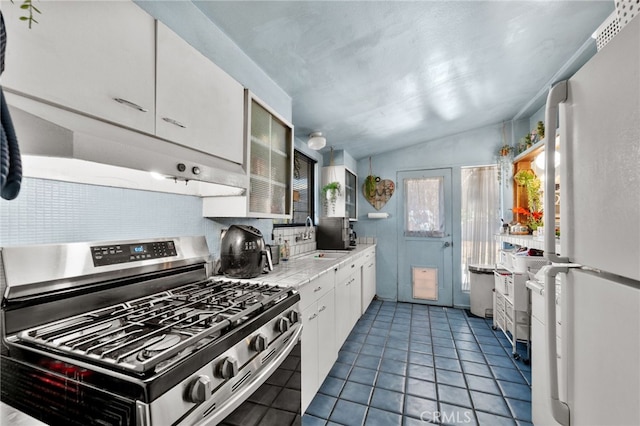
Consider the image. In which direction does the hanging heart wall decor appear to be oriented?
toward the camera

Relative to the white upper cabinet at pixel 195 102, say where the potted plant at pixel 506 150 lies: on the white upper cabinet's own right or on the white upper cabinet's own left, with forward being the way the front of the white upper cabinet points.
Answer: on the white upper cabinet's own left

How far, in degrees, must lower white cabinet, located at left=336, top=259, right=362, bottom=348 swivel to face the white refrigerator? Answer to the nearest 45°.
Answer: approximately 90° to its right

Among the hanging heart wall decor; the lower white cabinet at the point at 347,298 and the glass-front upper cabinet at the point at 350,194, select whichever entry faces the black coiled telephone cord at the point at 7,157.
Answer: the hanging heart wall decor

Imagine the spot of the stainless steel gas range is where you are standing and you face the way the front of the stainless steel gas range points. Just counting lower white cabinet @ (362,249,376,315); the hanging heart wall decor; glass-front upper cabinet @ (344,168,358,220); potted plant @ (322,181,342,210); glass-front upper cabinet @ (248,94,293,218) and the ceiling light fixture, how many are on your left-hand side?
6

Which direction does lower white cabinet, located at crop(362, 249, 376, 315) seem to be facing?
to the viewer's right

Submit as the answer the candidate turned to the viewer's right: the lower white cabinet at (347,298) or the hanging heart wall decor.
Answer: the lower white cabinet

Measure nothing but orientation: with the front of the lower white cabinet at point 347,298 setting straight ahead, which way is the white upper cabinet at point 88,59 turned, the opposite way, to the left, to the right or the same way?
the same way

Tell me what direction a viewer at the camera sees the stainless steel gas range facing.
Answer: facing the viewer and to the right of the viewer

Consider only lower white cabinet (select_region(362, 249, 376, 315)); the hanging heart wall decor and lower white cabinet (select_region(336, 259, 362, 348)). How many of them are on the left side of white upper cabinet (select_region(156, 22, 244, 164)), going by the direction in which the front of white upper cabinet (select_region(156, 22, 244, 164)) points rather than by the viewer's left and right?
3

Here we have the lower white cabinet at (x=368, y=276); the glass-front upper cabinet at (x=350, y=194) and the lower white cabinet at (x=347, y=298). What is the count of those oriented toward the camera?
0

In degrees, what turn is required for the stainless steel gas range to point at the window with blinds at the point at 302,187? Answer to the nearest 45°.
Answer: approximately 90° to its left

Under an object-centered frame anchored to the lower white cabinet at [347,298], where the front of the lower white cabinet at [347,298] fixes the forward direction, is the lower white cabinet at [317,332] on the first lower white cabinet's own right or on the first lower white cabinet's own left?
on the first lower white cabinet's own right

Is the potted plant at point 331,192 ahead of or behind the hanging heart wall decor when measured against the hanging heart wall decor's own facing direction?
ahead

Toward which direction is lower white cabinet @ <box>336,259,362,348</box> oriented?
to the viewer's right

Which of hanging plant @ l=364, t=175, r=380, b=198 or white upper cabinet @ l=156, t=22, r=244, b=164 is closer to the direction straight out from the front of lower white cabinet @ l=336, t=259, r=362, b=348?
the hanging plant

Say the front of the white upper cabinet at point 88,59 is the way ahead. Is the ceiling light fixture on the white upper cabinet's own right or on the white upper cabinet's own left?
on the white upper cabinet's own left

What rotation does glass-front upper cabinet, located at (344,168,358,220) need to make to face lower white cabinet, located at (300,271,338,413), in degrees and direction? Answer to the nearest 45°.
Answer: approximately 90° to its right
